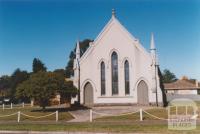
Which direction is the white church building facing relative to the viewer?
toward the camera

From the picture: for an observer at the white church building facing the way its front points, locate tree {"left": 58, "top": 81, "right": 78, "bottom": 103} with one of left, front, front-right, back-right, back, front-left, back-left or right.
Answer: front-right
